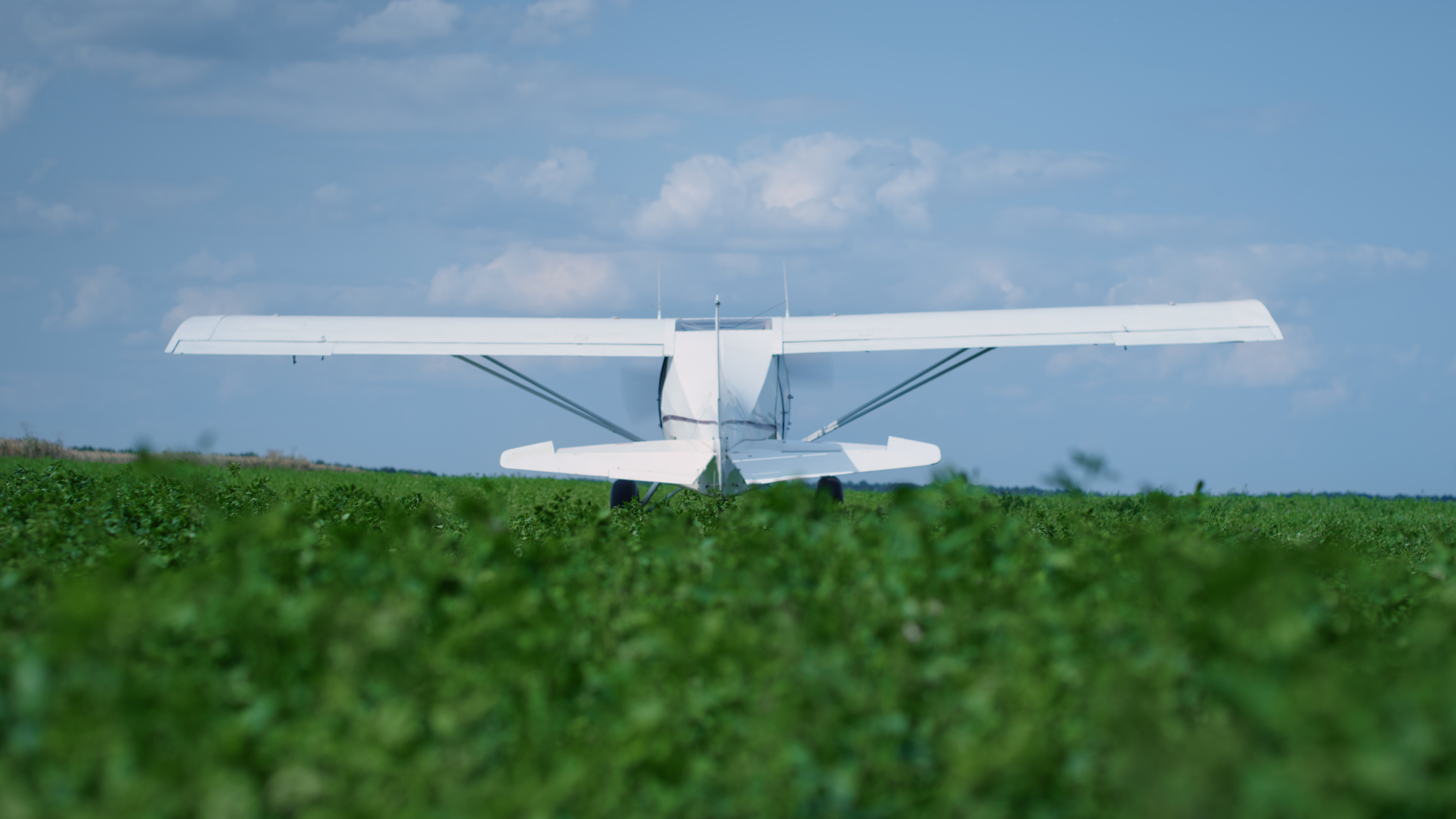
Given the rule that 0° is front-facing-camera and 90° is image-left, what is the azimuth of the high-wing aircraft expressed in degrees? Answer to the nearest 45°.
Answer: approximately 180°
